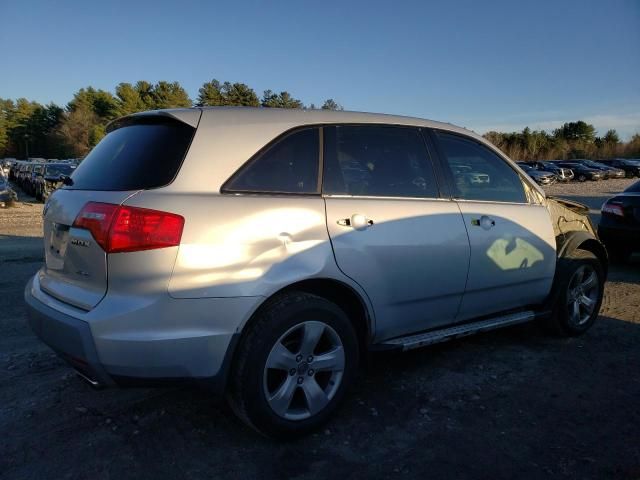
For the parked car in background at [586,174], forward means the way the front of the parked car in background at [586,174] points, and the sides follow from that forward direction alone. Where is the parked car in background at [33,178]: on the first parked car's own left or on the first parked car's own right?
on the first parked car's own right

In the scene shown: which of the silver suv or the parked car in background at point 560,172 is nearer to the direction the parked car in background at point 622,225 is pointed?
the parked car in background

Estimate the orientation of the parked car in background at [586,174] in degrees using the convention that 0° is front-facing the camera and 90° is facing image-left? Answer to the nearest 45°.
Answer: approximately 315°

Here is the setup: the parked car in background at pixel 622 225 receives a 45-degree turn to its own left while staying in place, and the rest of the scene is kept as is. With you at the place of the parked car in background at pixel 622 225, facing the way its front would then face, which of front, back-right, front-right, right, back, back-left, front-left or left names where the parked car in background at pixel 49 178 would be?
left

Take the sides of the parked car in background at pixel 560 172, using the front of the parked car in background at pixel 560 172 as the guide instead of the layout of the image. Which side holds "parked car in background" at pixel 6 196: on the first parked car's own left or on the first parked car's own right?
on the first parked car's own right

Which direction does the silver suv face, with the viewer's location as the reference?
facing away from the viewer and to the right of the viewer

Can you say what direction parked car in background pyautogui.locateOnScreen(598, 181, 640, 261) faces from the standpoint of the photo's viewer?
facing away from the viewer and to the right of the viewer

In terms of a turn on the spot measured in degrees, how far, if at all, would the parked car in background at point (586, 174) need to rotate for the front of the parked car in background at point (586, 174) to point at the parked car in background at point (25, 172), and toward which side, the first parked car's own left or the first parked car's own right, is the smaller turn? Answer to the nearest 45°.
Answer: approximately 90° to the first parked car's own right

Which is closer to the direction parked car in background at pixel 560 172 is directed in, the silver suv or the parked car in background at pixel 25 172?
the silver suv
